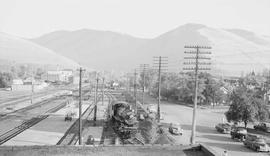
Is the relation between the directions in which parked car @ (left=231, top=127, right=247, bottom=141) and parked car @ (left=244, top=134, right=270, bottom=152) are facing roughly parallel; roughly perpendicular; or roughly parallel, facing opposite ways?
roughly parallel

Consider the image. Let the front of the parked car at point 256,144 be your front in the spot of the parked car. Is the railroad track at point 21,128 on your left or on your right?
on your right

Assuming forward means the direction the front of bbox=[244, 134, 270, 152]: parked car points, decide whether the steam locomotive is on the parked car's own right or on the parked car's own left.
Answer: on the parked car's own right

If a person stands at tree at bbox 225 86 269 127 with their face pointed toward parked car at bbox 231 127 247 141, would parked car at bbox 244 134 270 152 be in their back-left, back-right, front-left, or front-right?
front-left
